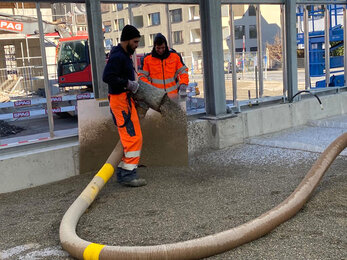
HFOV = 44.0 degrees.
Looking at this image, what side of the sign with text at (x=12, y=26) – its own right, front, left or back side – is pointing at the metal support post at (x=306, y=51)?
left

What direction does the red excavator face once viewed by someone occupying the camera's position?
facing to the left of the viewer

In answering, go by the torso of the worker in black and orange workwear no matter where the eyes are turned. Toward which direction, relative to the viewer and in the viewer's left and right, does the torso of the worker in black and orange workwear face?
facing to the right of the viewer

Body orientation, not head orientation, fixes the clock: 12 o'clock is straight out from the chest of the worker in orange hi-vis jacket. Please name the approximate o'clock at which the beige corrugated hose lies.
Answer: The beige corrugated hose is roughly at 12 o'clock from the worker in orange hi-vis jacket.

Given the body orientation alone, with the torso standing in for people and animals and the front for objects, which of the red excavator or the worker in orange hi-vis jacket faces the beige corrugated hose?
the worker in orange hi-vis jacket

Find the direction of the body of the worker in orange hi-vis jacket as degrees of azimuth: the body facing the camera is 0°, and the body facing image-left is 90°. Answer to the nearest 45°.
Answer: approximately 0°

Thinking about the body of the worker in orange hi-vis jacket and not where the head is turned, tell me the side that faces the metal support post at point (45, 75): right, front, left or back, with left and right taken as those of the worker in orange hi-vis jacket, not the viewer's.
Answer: right
